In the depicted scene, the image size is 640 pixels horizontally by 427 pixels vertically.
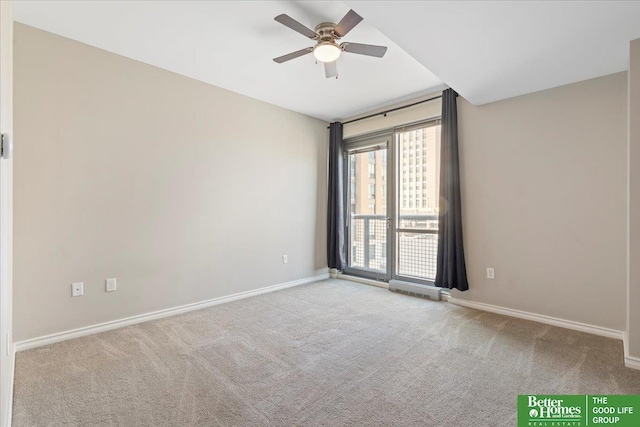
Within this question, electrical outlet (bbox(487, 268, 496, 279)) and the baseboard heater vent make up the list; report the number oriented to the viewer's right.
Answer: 0

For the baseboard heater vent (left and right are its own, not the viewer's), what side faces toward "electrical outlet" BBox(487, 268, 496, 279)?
left

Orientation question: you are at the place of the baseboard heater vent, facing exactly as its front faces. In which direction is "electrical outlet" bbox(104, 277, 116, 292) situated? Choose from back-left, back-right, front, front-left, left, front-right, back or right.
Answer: front

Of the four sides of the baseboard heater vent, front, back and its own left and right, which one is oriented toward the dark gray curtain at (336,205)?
right

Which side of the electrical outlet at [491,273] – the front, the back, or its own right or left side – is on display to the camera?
front

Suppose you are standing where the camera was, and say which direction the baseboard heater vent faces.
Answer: facing the viewer and to the left of the viewer

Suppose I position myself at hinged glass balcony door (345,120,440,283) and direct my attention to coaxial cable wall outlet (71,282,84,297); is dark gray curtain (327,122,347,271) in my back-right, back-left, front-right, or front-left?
front-right
